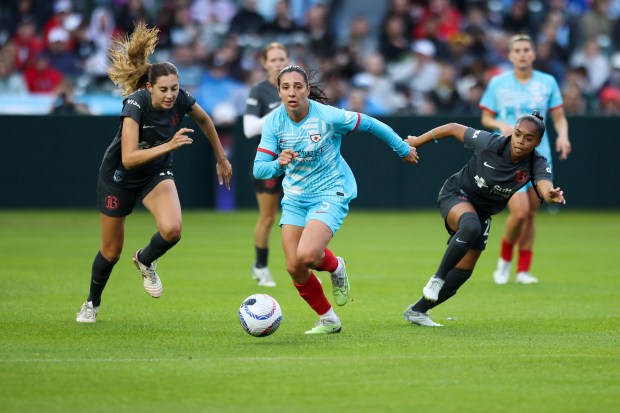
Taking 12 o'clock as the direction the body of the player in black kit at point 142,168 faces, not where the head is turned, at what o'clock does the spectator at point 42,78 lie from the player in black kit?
The spectator is roughly at 7 o'clock from the player in black kit.

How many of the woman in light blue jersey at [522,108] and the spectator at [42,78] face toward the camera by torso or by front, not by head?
2

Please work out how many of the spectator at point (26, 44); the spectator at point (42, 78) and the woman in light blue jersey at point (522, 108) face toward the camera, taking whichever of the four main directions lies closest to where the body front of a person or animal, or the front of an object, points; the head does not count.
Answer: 3

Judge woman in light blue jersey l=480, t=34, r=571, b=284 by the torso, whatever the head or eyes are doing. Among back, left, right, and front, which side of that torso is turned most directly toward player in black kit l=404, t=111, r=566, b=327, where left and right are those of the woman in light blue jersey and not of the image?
front

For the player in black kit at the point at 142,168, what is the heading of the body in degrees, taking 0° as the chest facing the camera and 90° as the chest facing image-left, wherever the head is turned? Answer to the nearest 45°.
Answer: approximately 315°

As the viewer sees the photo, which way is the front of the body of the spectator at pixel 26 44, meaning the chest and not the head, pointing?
toward the camera

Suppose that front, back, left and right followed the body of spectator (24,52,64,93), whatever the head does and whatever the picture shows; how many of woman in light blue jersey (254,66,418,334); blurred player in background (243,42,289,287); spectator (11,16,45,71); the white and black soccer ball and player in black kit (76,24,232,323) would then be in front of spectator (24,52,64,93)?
4

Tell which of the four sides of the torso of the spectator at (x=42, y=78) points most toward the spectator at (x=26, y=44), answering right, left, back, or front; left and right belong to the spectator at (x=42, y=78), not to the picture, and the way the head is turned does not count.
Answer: back

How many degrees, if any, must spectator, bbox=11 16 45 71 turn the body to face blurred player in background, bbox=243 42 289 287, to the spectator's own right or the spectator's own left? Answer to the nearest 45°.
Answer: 0° — they already face them

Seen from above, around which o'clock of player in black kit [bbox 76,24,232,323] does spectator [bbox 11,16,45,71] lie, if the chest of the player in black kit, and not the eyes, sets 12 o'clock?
The spectator is roughly at 7 o'clock from the player in black kit.

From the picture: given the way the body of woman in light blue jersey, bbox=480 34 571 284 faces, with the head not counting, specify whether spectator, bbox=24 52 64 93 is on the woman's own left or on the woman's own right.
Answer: on the woman's own right

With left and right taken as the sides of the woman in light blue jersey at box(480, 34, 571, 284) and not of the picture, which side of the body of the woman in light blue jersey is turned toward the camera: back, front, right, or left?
front

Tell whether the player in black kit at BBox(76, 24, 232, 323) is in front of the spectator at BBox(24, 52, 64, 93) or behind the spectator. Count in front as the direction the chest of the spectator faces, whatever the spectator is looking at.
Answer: in front

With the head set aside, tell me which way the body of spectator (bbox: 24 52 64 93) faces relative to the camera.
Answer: toward the camera
